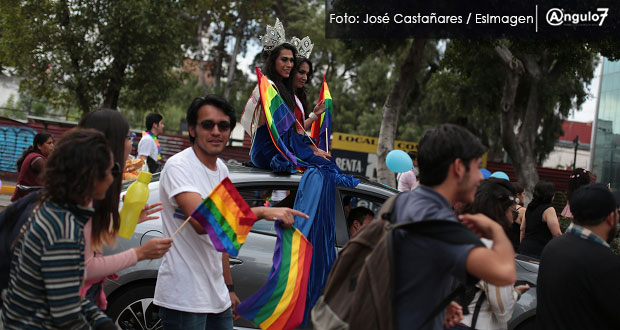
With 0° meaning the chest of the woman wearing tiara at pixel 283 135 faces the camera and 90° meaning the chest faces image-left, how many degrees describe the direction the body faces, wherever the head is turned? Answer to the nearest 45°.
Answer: approximately 315°

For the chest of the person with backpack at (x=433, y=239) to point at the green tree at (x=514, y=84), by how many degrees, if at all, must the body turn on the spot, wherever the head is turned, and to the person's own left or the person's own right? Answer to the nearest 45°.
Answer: approximately 45° to the person's own left

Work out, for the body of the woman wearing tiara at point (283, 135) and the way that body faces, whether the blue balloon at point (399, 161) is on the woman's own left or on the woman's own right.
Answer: on the woman's own left

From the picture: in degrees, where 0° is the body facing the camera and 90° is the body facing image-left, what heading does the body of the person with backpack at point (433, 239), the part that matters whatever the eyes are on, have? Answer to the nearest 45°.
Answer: approximately 225°

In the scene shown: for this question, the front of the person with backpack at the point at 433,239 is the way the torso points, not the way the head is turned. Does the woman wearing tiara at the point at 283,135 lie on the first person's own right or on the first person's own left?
on the first person's own left
